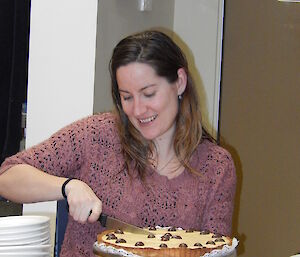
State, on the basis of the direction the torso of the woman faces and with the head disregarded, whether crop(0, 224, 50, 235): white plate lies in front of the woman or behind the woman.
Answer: in front

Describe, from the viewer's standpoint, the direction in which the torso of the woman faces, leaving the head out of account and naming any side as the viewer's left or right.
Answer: facing the viewer

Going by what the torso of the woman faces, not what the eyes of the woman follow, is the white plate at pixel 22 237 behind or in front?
in front

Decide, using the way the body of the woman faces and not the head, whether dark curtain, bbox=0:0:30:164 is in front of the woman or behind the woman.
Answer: behind
